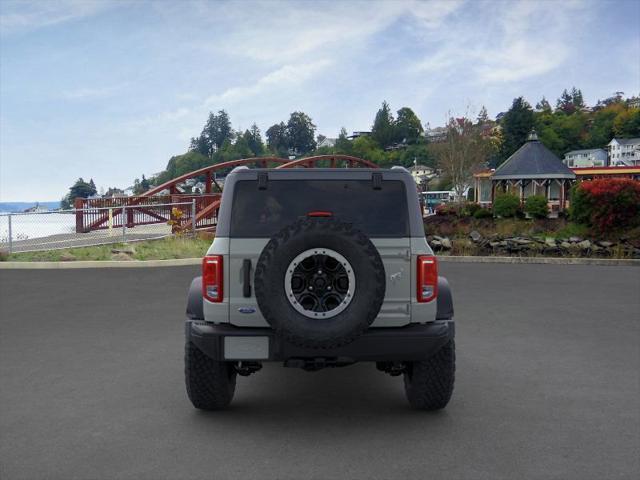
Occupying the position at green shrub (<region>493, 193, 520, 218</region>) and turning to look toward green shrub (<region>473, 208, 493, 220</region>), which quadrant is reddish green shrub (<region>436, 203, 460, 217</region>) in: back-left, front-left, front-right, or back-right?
front-right

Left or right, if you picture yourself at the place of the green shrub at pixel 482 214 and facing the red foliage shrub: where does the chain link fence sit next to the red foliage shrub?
right

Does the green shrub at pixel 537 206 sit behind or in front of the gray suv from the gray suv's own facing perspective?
in front

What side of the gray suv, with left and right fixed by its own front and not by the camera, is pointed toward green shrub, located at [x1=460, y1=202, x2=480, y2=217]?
front

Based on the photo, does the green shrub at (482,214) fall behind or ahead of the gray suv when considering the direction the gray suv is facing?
ahead

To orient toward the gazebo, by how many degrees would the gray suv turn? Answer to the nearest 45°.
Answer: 0° — it already faces it

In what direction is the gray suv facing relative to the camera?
away from the camera

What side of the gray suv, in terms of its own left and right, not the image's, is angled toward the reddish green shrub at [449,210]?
front

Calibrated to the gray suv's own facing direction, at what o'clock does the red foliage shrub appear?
The red foliage shrub is roughly at 1 o'clock from the gray suv.
